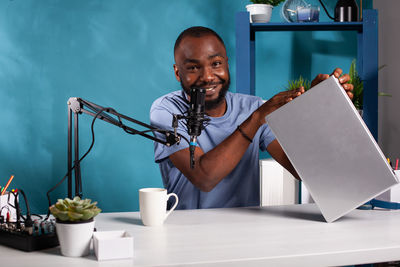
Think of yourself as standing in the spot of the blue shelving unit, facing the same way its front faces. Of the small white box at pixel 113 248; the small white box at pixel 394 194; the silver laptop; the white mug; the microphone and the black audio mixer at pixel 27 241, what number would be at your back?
0

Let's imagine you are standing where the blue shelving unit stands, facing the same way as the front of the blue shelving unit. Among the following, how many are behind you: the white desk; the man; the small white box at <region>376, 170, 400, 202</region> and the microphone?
0

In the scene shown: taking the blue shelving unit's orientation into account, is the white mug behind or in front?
in front

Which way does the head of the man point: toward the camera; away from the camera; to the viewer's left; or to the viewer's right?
toward the camera

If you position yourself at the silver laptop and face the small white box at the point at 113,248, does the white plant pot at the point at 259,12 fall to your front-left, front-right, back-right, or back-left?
back-right

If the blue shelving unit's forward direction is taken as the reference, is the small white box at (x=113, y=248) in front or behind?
in front

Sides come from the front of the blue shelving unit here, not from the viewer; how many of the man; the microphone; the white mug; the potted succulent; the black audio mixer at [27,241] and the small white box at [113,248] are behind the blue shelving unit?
0

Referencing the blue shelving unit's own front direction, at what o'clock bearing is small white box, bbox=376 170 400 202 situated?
The small white box is roughly at 12 o'clock from the blue shelving unit.

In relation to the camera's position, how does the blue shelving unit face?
facing the viewer

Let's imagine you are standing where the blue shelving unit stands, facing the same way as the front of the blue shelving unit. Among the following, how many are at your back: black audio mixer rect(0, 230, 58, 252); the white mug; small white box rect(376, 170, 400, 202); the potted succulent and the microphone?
0
